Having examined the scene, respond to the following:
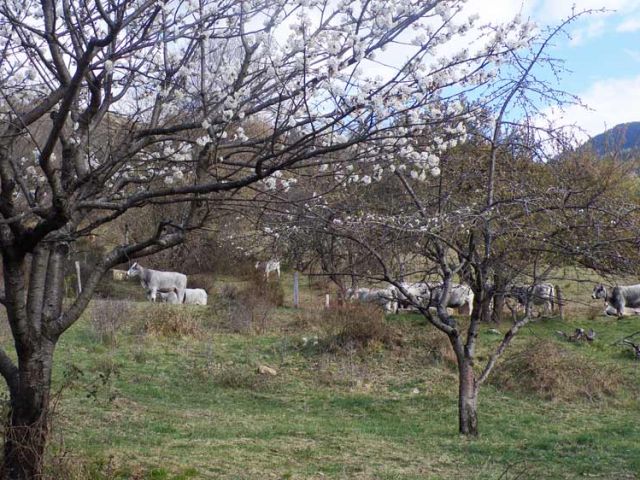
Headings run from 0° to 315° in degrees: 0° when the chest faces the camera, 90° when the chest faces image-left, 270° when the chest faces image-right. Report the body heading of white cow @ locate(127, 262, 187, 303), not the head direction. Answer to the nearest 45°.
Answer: approximately 90°

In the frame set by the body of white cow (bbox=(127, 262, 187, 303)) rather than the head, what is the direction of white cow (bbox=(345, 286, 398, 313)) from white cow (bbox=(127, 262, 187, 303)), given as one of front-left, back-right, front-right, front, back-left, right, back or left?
back-left

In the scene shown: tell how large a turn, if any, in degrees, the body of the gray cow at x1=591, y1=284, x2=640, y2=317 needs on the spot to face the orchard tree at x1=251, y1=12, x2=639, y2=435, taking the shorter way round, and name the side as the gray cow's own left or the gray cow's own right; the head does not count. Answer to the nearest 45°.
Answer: approximately 90° to the gray cow's own left

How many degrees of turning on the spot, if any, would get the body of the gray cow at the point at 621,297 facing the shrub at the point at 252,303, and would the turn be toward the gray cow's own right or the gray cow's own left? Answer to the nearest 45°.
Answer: approximately 45° to the gray cow's own left

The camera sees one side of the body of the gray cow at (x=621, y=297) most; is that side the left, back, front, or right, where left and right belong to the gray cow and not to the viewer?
left

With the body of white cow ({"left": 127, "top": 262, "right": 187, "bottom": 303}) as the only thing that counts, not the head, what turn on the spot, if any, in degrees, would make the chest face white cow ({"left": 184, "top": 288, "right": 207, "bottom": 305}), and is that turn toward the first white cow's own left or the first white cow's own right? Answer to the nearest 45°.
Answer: approximately 180°

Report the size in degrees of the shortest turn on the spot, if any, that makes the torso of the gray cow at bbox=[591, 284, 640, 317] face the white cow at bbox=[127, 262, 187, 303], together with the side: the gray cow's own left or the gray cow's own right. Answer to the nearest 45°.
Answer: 0° — it already faces it

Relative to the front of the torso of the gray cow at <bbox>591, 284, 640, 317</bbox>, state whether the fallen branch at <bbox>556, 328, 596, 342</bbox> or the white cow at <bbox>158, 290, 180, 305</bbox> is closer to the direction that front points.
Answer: the white cow

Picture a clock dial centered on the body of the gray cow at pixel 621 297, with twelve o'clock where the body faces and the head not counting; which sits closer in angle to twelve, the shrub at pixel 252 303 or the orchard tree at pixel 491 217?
the shrub

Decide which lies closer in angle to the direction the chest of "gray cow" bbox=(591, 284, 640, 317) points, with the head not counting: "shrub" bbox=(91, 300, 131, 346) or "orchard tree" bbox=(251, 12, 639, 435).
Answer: the shrub
